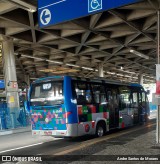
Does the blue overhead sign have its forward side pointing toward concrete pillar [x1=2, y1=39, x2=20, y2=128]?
no
